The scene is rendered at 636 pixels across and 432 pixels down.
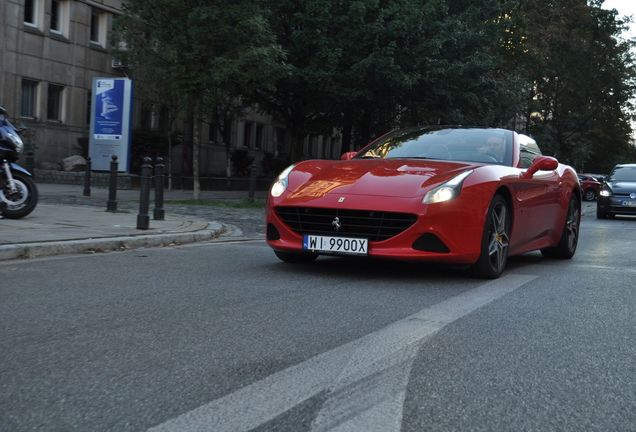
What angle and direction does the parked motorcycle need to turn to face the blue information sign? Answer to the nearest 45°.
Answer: approximately 90° to its left

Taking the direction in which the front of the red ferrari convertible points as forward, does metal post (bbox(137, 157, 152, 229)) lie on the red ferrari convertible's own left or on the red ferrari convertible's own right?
on the red ferrari convertible's own right

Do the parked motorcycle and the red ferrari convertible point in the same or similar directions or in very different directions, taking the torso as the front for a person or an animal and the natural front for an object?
very different directions

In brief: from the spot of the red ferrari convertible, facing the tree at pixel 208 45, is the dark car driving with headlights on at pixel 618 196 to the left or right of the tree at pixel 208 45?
right

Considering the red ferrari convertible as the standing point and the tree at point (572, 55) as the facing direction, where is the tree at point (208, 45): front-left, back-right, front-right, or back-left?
front-left

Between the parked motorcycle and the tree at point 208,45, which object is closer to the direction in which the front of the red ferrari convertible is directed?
the parked motorcycle

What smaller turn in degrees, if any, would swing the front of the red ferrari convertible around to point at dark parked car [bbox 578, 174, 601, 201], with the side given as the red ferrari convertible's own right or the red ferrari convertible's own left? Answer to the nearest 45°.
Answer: approximately 135° to the red ferrari convertible's own right

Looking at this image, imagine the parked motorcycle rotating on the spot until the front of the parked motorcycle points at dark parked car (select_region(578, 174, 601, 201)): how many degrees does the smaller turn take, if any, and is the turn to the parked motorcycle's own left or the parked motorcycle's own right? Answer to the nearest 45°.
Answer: approximately 45° to the parked motorcycle's own left

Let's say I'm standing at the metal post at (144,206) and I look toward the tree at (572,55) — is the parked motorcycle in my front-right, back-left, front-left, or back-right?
back-left

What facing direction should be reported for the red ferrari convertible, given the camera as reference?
facing the viewer and to the left of the viewer
